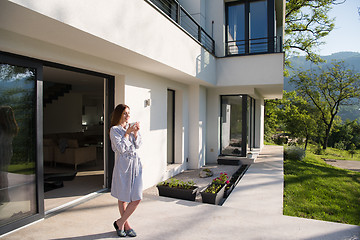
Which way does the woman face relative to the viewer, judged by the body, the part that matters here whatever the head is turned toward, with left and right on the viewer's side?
facing the viewer and to the right of the viewer

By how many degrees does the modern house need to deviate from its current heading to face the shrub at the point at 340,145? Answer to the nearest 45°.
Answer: approximately 90° to its left

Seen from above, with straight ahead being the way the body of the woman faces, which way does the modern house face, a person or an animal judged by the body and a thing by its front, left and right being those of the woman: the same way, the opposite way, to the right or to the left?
the same way

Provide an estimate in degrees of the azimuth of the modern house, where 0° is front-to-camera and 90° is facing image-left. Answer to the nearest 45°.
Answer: approximately 315°

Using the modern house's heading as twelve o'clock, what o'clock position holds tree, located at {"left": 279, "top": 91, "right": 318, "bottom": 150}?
The tree is roughly at 9 o'clock from the modern house.

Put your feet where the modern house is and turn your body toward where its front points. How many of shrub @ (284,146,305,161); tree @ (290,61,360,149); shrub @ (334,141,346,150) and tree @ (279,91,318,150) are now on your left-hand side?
4

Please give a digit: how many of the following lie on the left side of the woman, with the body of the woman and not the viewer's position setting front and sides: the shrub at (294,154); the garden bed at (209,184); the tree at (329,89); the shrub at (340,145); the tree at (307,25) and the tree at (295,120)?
6

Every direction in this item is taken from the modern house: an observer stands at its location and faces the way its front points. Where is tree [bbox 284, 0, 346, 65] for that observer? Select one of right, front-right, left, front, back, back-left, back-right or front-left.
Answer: left

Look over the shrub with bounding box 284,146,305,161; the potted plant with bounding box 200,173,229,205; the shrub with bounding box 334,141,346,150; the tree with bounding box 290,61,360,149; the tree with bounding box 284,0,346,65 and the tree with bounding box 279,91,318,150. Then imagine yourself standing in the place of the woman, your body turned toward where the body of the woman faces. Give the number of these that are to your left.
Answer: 6

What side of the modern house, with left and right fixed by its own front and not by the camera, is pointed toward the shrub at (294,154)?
left

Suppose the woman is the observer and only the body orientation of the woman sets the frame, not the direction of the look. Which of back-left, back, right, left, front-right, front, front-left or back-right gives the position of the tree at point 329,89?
left

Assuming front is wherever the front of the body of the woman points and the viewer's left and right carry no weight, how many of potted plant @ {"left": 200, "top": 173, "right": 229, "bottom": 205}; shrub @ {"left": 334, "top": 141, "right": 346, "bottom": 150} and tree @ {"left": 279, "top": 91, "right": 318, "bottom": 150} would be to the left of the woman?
3

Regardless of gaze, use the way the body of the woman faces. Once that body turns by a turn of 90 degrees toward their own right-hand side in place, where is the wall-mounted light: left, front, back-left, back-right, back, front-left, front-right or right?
back-right

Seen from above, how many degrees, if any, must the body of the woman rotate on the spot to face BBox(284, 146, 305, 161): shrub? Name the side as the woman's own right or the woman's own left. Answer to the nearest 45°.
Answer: approximately 90° to the woman's own left

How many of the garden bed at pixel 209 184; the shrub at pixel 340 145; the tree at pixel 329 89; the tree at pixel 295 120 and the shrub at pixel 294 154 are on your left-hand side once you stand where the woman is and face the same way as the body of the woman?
5
